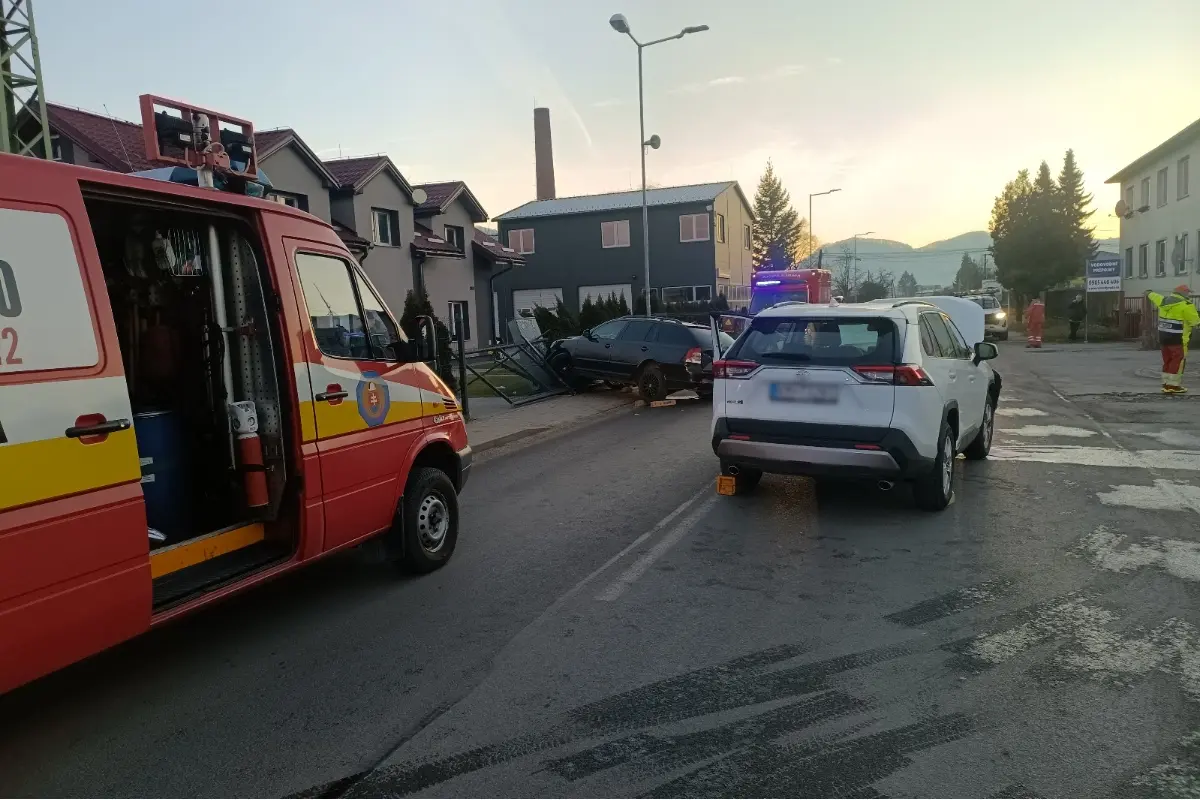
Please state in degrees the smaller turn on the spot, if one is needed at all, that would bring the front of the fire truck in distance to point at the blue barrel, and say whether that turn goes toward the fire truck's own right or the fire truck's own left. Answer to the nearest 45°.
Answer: approximately 45° to the fire truck's own left

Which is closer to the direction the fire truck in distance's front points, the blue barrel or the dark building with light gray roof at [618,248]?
the blue barrel

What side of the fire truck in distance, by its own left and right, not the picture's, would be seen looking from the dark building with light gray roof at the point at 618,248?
right

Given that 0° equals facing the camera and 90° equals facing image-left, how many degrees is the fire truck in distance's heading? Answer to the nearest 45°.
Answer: approximately 45°

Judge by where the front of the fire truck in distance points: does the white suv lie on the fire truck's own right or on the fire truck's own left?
on the fire truck's own left

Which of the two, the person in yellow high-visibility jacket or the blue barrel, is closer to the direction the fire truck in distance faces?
the blue barrel
